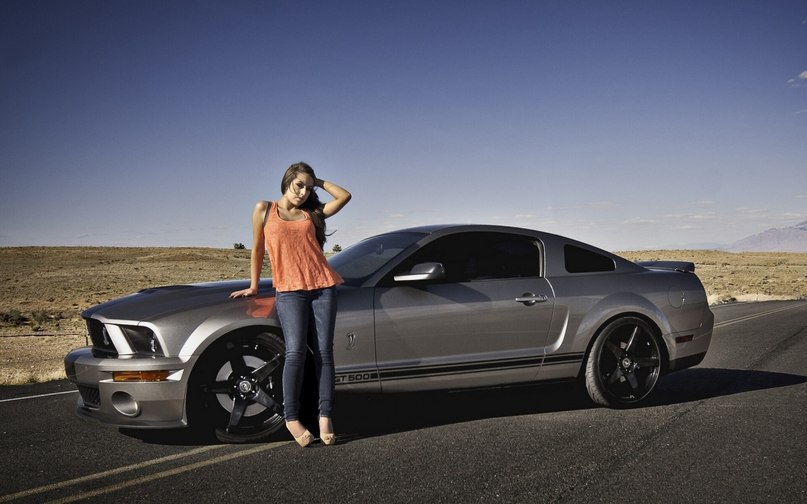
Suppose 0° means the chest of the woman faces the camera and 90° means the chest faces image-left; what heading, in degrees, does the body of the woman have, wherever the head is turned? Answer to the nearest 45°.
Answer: approximately 0°
